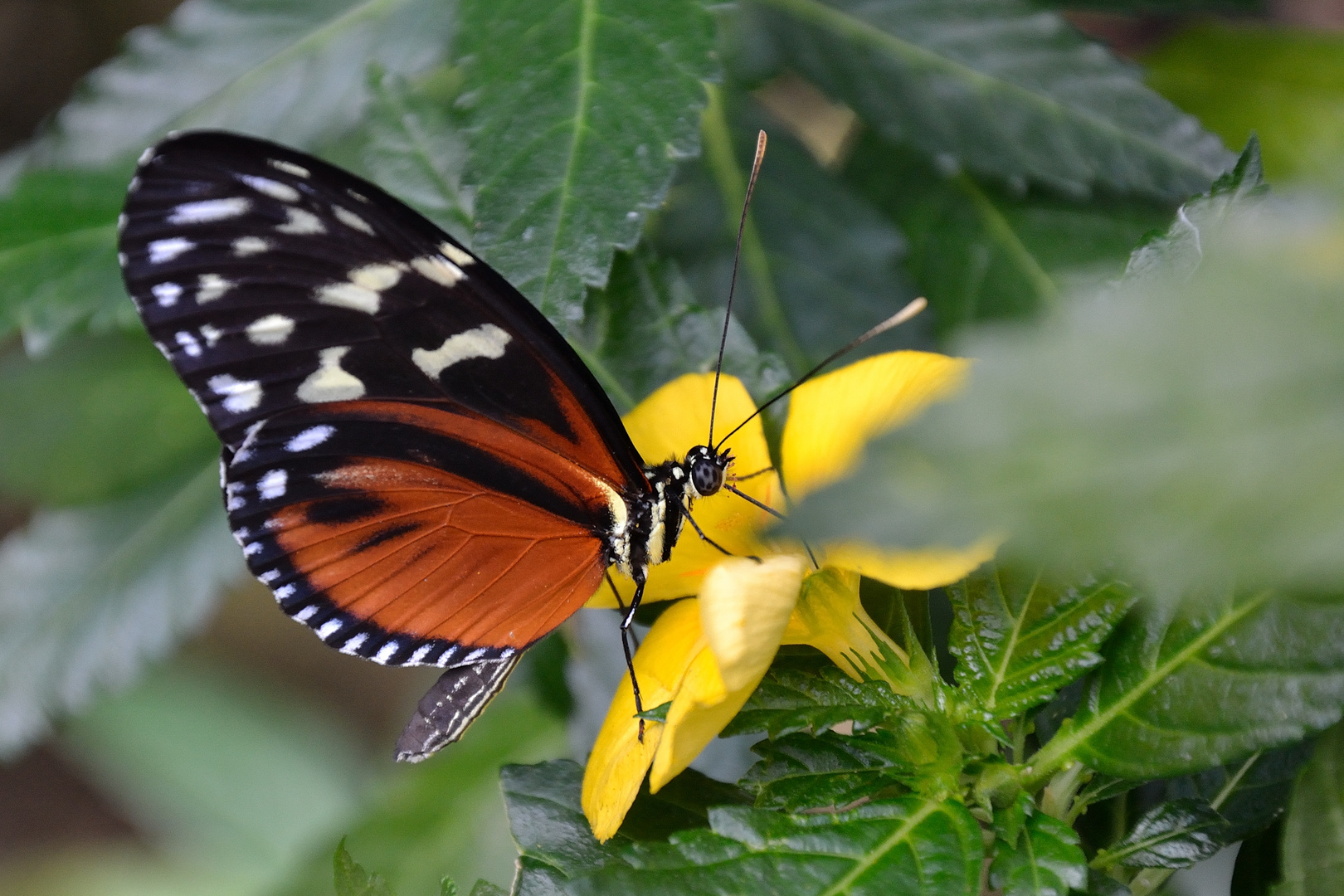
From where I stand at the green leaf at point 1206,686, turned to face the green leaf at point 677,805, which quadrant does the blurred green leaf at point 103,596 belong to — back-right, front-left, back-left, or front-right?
front-right

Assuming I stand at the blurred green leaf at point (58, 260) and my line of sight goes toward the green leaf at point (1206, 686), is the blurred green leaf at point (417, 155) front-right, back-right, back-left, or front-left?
front-left

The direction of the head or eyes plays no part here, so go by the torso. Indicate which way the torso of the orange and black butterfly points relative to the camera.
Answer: to the viewer's right
